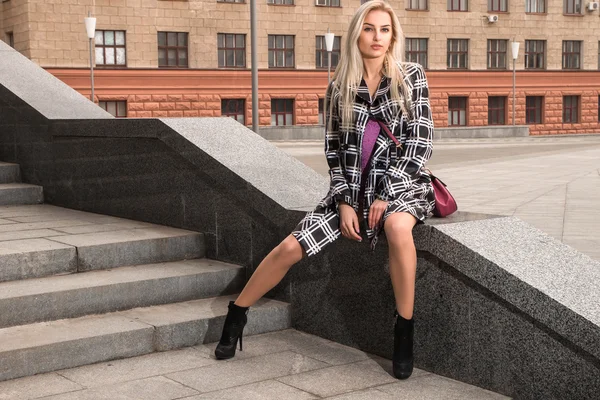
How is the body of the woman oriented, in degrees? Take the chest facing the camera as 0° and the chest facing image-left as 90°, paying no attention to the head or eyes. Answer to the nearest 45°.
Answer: approximately 0°

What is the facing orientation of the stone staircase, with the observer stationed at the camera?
facing the viewer and to the right of the viewer
